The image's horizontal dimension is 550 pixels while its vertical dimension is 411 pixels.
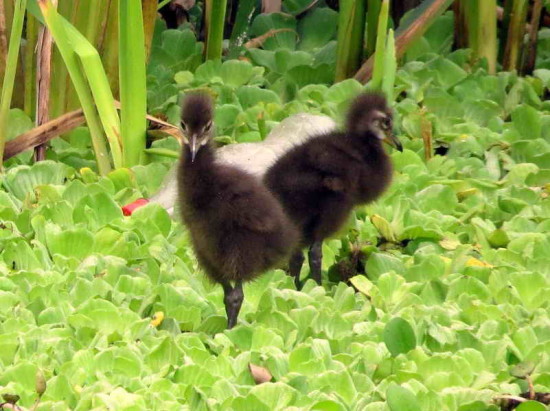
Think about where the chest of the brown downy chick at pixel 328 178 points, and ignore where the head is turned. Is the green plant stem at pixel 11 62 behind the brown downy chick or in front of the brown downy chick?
behind

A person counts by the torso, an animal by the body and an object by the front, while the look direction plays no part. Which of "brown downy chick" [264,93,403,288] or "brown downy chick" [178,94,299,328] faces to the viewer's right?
"brown downy chick" [264,93,403,288]

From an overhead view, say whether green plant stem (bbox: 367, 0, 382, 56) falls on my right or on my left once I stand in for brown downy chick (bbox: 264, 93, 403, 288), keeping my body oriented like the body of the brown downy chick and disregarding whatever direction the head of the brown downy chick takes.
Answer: on my left

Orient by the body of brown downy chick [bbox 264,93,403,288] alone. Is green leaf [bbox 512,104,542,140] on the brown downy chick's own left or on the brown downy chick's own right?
on the brown downy chick's own left

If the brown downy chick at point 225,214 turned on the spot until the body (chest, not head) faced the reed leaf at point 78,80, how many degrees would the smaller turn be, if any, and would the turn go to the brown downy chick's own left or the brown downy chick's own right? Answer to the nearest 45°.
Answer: approximately 90° to the brown downy chick's own right

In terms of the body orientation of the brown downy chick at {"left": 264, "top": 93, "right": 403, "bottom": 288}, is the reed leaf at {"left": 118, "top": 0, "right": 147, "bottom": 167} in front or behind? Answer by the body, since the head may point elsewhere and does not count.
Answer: behind

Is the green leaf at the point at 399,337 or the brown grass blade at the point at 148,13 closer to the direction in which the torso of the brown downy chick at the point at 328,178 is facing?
the green leaf

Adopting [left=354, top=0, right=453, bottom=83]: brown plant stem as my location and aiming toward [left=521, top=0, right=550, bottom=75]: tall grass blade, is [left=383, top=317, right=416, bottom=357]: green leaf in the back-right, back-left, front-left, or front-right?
back-right

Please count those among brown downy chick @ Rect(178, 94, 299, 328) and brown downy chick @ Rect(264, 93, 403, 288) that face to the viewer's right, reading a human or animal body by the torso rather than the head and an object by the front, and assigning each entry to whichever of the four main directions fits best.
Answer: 1

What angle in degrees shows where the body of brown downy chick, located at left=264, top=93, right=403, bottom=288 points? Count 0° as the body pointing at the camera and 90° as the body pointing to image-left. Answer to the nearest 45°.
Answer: approximately 270°

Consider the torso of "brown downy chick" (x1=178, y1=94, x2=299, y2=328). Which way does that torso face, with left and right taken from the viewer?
facing the viewer and to the left of the viewer

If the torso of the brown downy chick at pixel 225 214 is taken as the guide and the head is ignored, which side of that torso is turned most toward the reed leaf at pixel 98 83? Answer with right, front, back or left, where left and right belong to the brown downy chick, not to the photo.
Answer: right
